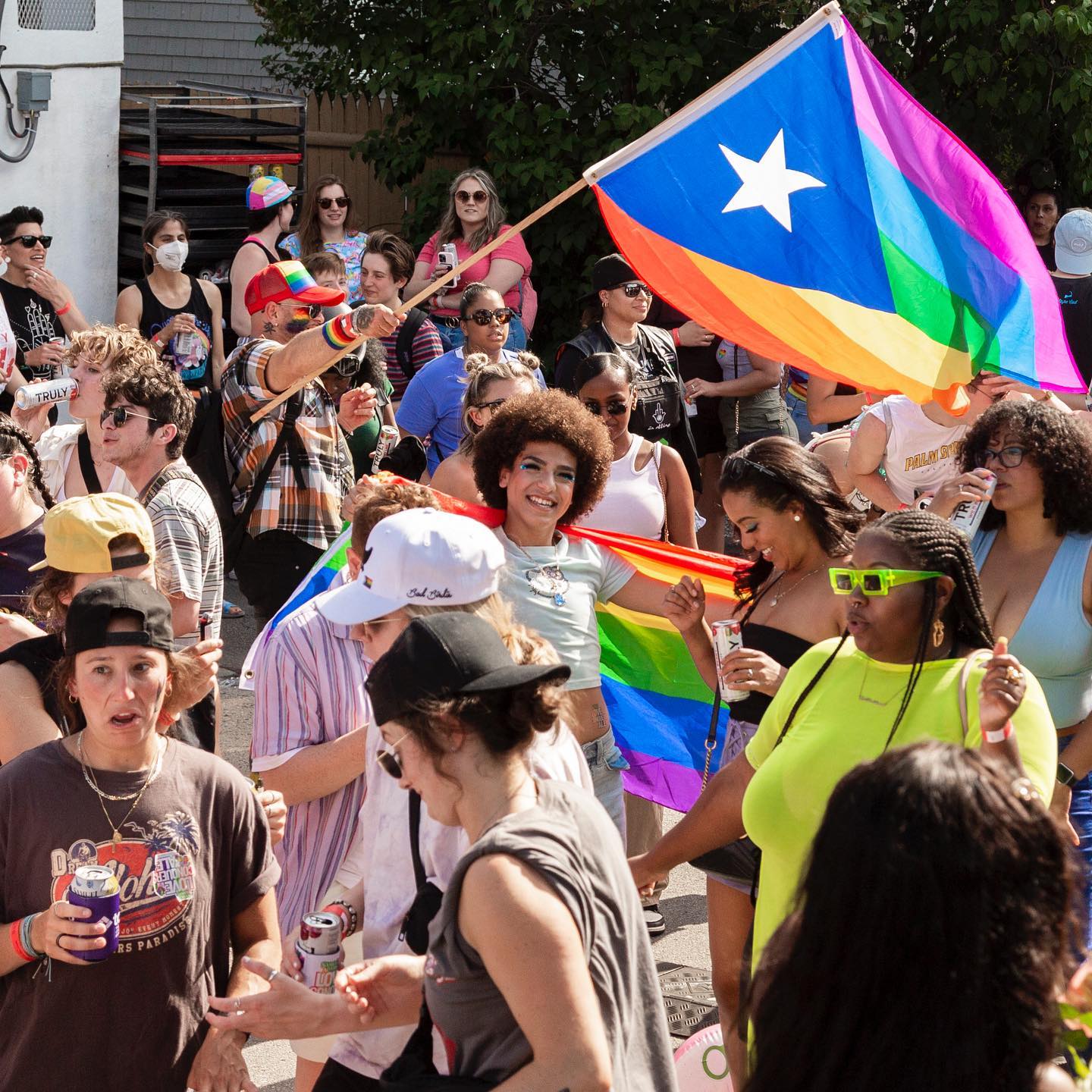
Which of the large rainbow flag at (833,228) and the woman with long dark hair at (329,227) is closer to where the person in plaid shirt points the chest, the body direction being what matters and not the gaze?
the large rainbow flag

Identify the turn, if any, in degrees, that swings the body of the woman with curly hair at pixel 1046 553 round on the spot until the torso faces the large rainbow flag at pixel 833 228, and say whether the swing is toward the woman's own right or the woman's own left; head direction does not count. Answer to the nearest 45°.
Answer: approximately 90° to the woman's own right

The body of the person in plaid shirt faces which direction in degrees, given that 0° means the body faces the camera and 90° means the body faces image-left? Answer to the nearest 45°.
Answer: approximately 270°

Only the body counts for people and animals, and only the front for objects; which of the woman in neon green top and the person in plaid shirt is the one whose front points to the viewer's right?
the person in plaid shirt

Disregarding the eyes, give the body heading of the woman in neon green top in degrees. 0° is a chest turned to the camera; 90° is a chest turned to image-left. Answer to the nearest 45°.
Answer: approximately 45°

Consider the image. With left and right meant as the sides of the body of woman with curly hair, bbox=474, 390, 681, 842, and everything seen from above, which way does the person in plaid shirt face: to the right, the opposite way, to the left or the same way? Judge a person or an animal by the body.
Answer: to the left

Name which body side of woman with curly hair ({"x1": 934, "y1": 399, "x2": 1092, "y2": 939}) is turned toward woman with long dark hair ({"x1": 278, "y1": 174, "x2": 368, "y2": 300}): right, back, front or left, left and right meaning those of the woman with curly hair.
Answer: right

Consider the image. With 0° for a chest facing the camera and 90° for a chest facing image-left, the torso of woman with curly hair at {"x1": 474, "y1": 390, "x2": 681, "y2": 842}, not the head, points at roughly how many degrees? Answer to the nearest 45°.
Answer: approximately 0°
